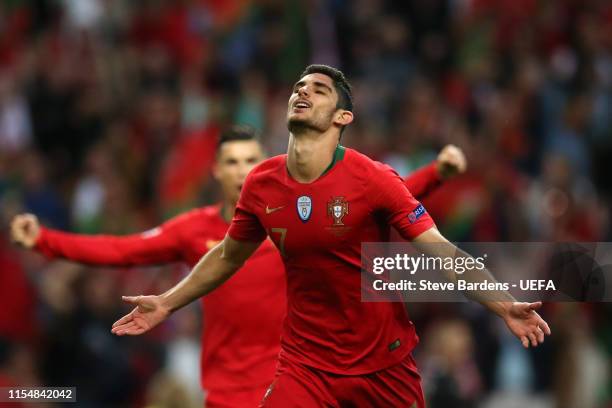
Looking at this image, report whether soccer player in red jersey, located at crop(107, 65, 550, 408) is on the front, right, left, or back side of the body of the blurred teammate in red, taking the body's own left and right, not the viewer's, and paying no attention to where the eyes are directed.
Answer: front

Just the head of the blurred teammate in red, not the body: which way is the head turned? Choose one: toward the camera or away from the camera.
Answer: toward the camera

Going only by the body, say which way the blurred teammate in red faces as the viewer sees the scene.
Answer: toward the camera
